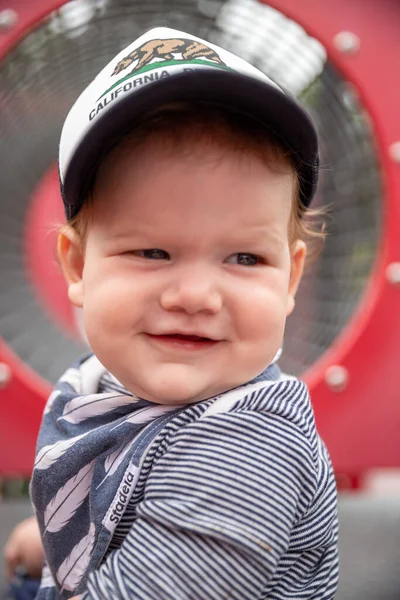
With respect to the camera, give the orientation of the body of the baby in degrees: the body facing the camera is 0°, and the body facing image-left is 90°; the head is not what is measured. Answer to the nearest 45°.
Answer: approximately 45°
